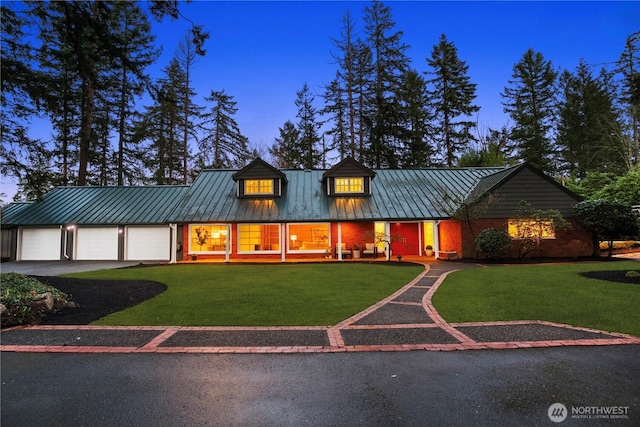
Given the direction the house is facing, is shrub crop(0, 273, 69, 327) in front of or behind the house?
in front

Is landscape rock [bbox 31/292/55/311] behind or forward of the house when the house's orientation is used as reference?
forward

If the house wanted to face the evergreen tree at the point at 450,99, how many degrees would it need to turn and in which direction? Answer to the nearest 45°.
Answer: approximately 135° to its left

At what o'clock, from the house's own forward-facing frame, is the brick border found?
The brick border is roughly at 12 o'clock from the house.

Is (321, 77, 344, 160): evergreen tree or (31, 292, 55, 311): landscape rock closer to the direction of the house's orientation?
the landscape rock

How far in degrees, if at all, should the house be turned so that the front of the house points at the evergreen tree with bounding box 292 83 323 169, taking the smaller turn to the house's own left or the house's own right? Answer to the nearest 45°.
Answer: approximately 180°

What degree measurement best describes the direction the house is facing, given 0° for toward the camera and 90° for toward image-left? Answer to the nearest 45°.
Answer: approximately 0°
